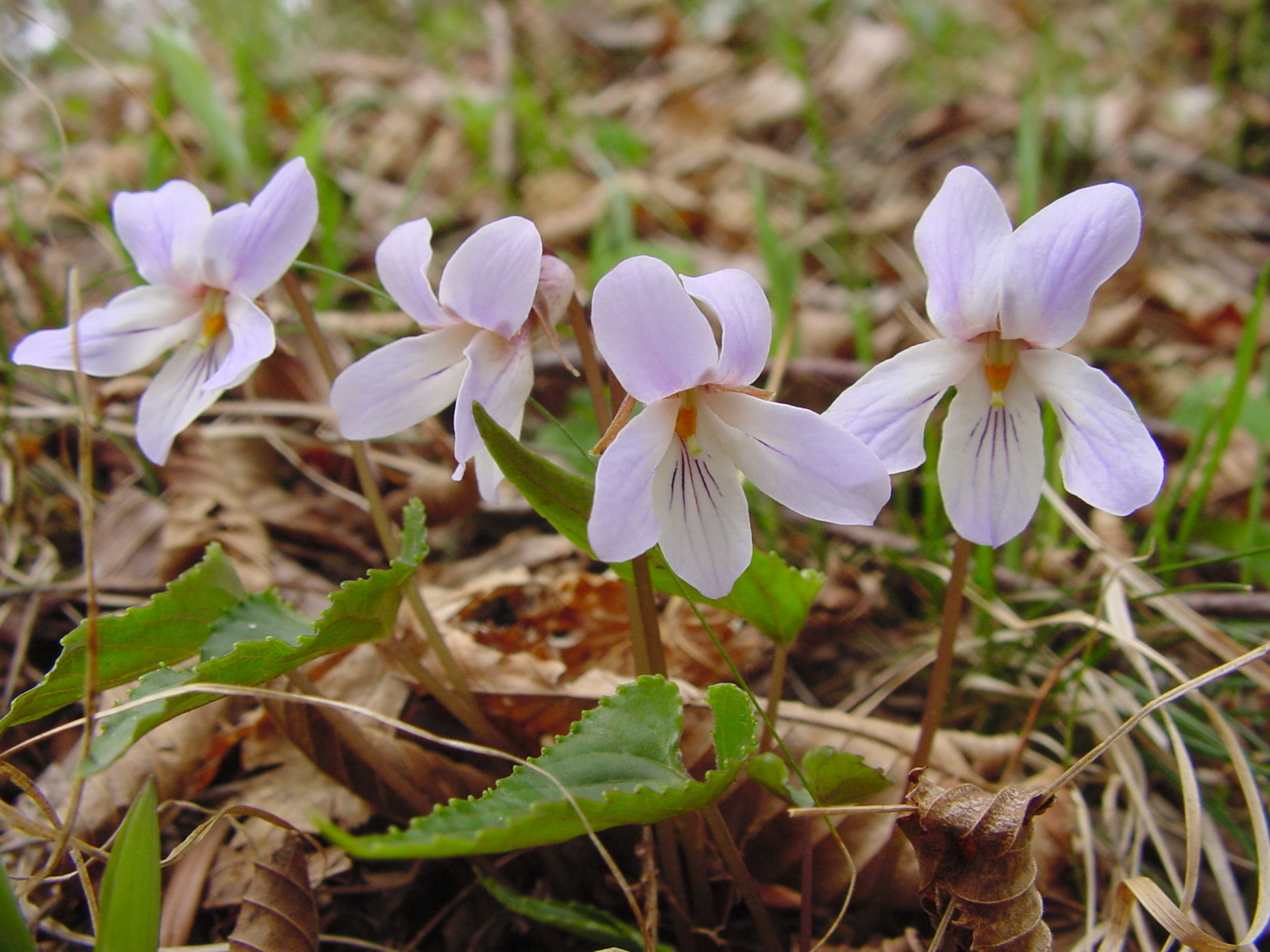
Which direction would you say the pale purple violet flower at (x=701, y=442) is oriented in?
toward the camera

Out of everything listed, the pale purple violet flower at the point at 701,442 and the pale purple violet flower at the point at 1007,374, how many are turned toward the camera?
2

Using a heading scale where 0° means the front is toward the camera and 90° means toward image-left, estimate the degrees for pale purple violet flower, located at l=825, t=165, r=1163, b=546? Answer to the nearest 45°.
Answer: approximately 0°

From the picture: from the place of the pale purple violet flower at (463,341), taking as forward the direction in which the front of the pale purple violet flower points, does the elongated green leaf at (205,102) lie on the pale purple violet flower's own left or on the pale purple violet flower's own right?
on the pale purple violet flower's own right
